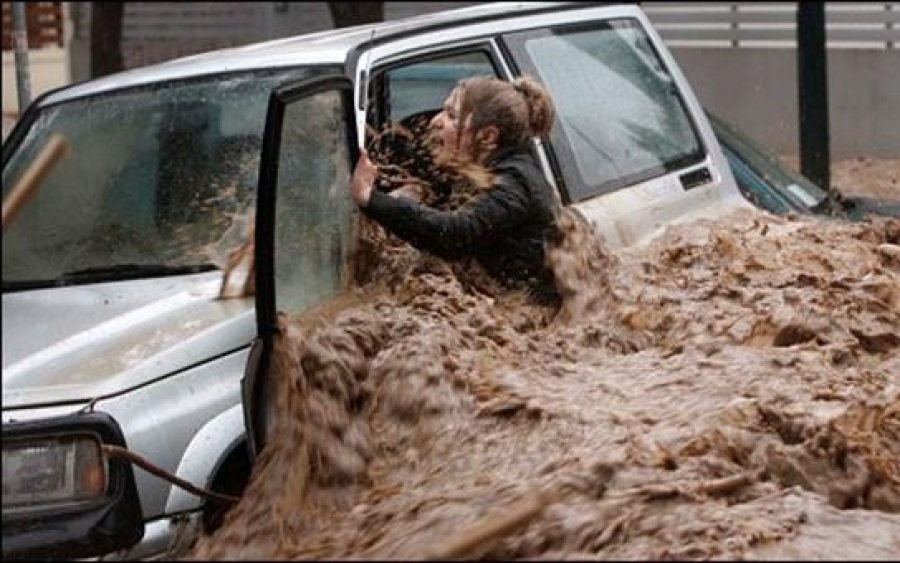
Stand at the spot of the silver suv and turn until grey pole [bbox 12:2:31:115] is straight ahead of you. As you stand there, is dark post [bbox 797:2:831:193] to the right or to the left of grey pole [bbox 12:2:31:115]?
right

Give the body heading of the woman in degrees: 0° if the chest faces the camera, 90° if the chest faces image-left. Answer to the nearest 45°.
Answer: approximately 90°

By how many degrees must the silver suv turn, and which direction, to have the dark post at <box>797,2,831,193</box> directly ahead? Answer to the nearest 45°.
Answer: approximately 180°

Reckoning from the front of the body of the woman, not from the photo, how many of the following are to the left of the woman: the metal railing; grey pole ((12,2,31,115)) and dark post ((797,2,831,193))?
0

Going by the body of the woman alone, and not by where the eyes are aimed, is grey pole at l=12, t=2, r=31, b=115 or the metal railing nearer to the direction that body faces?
the grey pole

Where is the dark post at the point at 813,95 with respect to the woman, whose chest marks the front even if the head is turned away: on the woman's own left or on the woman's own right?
on the woman's own right

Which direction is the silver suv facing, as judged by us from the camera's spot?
facing the viewer and to the left of the viewer

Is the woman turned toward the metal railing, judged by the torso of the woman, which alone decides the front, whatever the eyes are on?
no

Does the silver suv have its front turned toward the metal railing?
no

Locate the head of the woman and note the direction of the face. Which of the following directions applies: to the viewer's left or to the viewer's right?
to the viewer's left

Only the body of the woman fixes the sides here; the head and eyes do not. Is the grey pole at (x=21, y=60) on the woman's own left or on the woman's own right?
on the woman's own right
